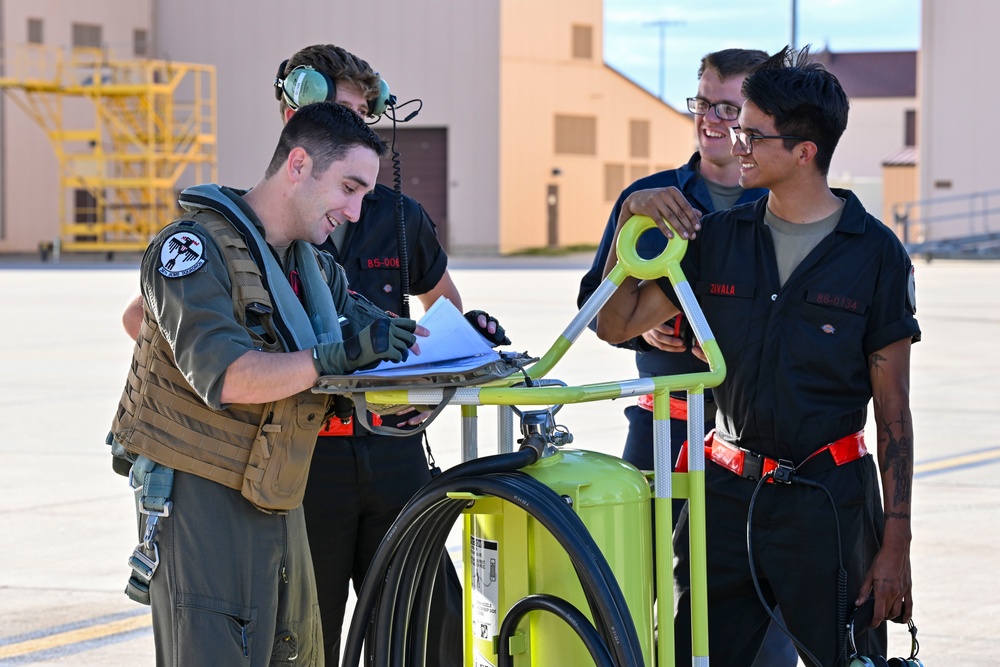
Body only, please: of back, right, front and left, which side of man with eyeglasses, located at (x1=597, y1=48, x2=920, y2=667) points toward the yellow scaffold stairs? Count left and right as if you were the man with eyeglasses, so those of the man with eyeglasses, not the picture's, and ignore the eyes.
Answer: right

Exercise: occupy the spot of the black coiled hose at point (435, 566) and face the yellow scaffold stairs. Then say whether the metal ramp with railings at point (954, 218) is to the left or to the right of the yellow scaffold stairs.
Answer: right

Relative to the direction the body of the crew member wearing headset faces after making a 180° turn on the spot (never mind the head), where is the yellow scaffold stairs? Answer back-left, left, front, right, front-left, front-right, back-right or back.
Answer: front

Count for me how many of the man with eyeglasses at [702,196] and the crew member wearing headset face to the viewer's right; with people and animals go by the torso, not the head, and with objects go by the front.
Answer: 0

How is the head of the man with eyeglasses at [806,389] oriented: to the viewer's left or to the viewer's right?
to the viewer's left

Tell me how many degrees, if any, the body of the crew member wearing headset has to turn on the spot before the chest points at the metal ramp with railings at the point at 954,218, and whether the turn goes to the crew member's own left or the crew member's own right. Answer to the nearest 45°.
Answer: approximately 135° to the crew member's own left

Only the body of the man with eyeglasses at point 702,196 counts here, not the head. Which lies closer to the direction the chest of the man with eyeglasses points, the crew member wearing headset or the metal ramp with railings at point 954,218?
the crew member wearing headset

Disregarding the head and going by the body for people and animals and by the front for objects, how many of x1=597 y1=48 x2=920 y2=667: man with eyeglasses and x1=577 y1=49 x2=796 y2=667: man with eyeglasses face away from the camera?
0

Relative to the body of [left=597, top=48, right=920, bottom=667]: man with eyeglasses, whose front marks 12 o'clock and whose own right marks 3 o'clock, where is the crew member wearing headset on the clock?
The crew member wearing headset is roughly at 2 o'clock from the man with eyeglasses.

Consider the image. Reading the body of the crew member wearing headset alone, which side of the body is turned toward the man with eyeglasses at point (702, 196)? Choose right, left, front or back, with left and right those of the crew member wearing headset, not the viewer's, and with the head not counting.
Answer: left

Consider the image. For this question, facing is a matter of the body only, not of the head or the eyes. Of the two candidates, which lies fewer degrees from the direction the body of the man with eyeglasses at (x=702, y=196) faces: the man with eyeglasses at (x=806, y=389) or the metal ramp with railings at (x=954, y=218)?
the man with eyeglasses

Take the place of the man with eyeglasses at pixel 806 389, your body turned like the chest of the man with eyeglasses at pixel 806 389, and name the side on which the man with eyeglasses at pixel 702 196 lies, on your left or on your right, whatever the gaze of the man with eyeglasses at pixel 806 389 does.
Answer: on your right

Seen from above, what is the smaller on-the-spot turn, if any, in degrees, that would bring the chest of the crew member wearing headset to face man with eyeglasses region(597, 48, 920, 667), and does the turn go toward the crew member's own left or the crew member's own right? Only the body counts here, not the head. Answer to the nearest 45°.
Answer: approximately 45° to the crew member's own left
